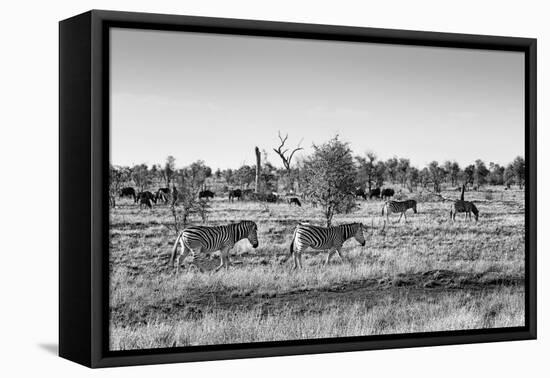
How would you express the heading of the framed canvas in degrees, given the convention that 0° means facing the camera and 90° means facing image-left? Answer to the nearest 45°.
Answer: approximately 315°
